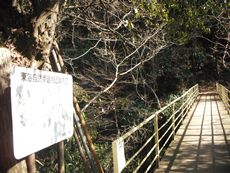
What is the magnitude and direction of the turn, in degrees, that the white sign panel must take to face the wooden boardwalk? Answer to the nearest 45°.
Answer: approximately 90° to its left

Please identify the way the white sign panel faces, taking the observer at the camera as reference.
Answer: facing the viewer and to the right of the viewer
